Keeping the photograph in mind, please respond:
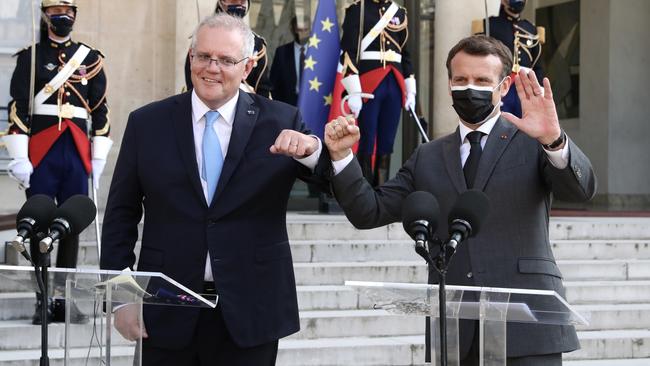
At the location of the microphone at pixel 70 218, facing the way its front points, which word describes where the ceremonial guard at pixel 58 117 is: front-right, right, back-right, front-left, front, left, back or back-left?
front-left

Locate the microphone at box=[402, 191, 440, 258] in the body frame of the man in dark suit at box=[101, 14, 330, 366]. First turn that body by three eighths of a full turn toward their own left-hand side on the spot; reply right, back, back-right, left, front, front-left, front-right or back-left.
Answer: right

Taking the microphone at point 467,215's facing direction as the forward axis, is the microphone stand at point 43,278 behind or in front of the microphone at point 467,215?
behind

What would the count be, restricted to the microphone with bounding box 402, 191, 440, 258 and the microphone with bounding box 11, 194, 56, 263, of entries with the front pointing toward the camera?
0

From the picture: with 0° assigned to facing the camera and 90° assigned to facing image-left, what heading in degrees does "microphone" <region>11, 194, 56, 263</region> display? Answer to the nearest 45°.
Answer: approximately 225°

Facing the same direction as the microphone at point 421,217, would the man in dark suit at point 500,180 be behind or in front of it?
in front

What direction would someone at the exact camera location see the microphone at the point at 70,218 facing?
facing away from the viewer and to the right of the viewer

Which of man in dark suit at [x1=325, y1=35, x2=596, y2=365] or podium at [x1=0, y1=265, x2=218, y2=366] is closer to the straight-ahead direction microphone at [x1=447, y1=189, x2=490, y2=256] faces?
the man in dark suit

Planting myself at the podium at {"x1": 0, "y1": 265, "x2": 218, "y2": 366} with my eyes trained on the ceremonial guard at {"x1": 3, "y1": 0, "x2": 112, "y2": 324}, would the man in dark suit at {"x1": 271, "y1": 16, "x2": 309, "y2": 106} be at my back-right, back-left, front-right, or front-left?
front-right

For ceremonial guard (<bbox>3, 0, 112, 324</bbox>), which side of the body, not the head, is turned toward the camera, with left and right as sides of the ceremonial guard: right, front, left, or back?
front

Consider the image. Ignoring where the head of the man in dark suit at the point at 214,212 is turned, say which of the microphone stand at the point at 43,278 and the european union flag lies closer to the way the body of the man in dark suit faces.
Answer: the microphone stand

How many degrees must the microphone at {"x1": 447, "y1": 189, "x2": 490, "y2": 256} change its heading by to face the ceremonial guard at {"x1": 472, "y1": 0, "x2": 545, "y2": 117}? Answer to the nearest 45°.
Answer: approximately 45° to its left
